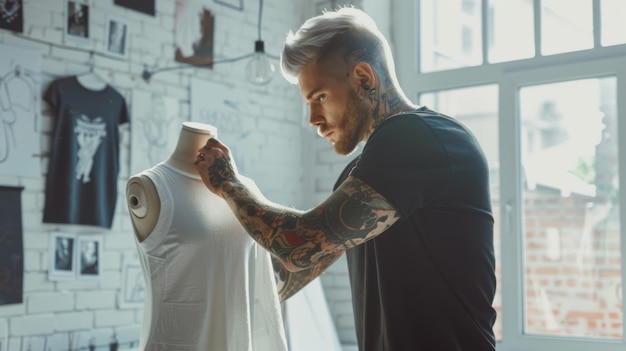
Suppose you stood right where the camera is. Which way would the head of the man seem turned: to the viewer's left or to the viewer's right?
to the viewer's left

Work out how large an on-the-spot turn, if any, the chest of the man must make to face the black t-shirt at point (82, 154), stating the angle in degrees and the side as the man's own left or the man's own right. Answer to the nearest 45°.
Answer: approximately 45° to the man's own right

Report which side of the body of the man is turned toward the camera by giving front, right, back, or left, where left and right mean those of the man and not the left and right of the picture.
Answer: left

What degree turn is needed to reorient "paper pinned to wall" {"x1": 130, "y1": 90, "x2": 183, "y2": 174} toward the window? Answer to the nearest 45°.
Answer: approximately 45° to its left

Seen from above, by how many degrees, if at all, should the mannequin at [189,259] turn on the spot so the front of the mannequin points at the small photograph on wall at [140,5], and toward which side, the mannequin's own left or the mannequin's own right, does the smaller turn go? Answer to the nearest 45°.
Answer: approximately 135° to the mannequin's own left

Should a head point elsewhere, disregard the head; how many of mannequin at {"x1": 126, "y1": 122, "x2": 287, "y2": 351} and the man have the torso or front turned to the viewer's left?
1

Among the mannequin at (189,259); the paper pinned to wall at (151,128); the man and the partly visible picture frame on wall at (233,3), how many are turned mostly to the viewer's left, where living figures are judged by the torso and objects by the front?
1

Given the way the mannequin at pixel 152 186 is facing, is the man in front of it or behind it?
in front

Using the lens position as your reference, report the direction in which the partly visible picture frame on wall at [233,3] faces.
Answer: facing the viewer and to the right of the viewer

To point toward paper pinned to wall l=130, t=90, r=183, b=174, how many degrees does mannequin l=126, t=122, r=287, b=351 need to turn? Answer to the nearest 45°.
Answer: approximately 135° to its left

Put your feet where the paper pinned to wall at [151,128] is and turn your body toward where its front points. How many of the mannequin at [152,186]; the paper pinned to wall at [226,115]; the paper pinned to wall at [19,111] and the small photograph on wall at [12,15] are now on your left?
1

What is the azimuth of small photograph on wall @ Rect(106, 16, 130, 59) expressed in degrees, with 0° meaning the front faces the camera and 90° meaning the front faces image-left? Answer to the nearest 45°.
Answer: approximately 315°
